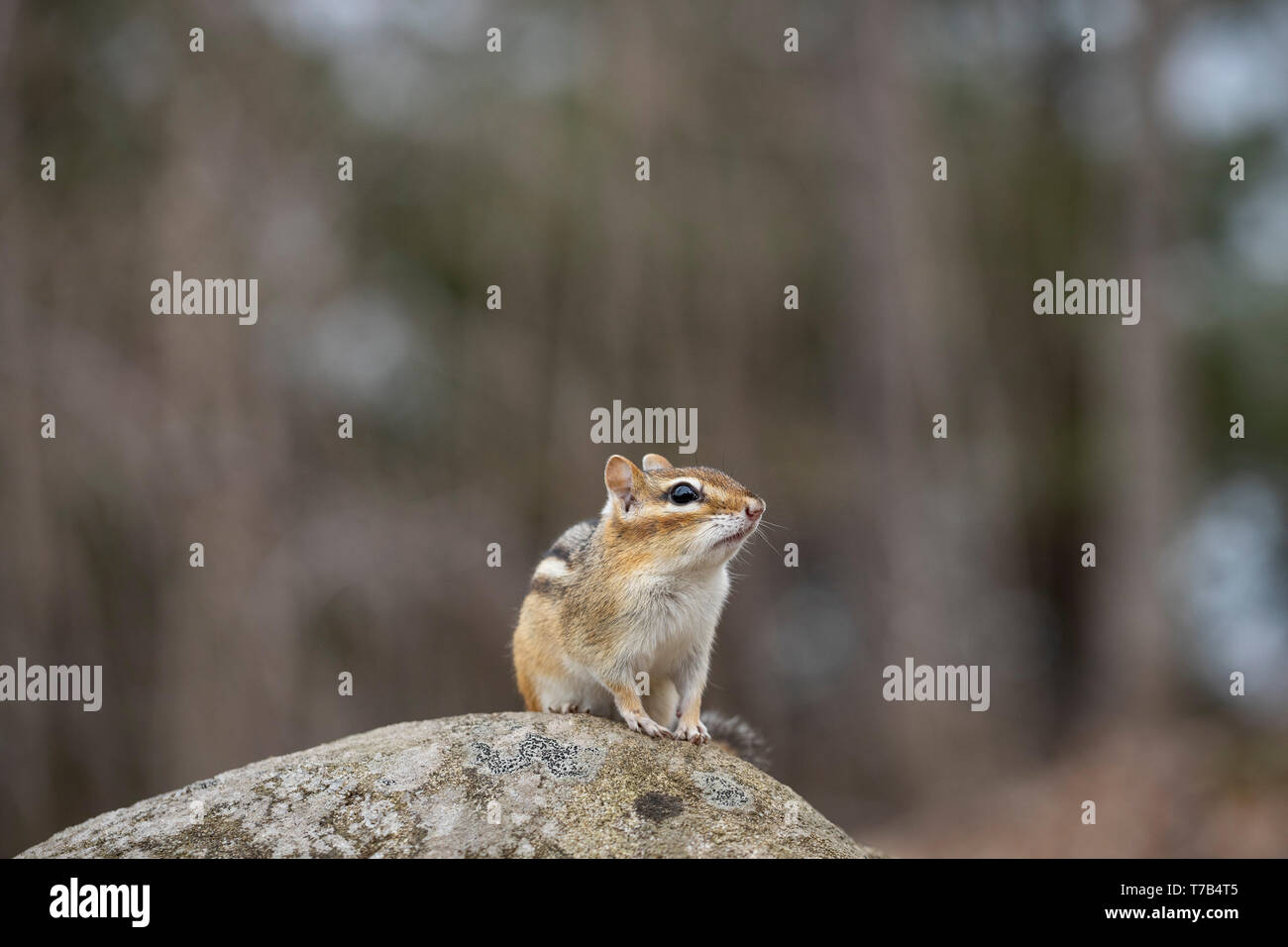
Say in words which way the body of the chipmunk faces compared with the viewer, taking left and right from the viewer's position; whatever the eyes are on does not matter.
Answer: facing the viewer and to the right of the viewer
